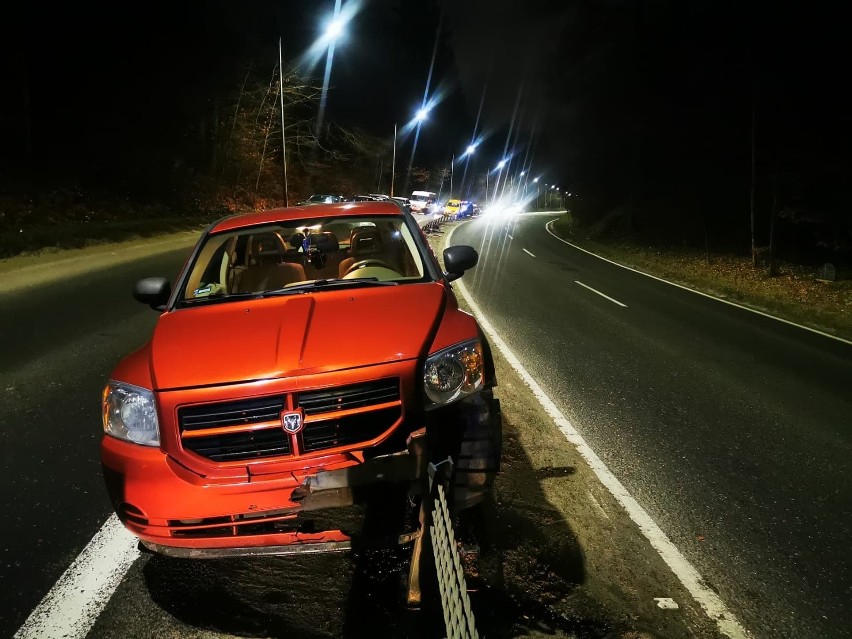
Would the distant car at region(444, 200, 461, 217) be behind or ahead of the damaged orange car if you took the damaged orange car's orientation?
behind

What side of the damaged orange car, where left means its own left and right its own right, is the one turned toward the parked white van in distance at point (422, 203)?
back

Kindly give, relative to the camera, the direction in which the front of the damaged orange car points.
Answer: facing the viewer
